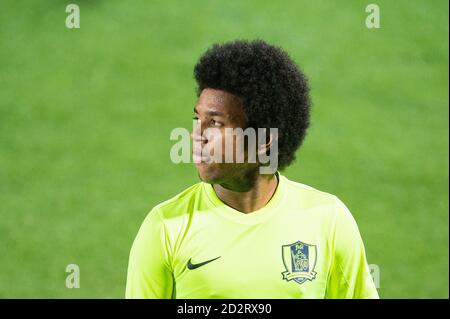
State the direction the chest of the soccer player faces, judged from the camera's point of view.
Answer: toward the camera

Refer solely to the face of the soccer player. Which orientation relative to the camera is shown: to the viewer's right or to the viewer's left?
to the viewer's left
